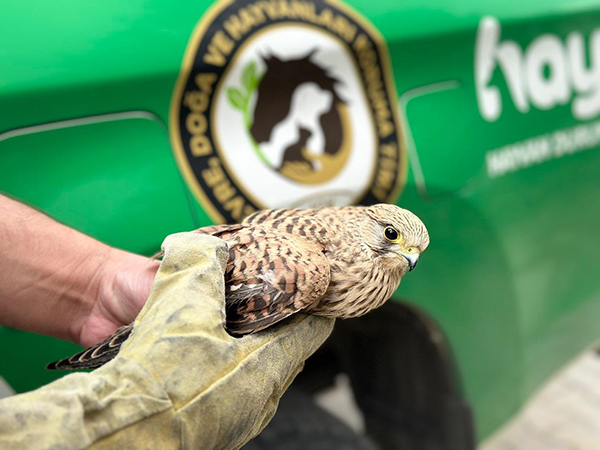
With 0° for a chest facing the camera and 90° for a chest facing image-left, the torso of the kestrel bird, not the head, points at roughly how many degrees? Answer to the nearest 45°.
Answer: approximately 315°
